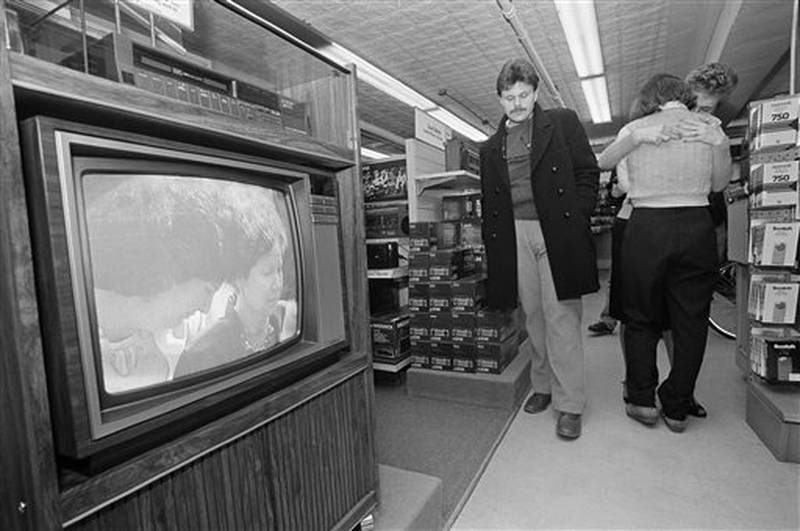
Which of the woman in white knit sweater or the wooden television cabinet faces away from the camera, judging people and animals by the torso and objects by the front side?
the woman in white knit sweater

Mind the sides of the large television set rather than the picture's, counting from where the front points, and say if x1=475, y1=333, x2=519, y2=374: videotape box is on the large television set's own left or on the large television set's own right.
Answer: on the large television set's own left

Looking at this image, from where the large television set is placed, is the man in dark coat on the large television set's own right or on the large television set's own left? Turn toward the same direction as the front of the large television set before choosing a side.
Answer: on the large television set's own left

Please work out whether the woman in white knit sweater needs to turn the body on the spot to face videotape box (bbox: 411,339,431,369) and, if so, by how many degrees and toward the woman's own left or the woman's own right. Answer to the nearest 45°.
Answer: approximately 90° to the woman's own left

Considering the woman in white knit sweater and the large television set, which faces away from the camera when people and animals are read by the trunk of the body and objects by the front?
the woman in white knit sweater

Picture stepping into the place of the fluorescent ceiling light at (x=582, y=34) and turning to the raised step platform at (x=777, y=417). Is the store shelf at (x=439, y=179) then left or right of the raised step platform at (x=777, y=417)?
right

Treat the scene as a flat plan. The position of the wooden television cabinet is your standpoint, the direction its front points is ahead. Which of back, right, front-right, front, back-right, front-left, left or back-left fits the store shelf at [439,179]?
left

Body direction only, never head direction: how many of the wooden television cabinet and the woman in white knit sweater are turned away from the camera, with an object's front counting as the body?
1

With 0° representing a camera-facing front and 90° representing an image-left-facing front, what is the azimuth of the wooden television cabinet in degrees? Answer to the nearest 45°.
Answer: approximately 315°

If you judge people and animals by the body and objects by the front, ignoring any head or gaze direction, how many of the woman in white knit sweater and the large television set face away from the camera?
1

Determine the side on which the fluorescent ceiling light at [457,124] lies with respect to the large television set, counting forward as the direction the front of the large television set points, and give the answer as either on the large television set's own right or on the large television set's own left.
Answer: on the large television set's own left

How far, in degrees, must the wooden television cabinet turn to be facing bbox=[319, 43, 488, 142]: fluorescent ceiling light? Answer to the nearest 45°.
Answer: approximately 90° to its left

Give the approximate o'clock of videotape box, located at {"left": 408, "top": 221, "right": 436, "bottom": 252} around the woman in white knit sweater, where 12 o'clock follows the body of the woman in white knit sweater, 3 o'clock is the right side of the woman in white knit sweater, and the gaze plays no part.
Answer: The videotape box is roughly at 9 o'clock from the woman in white knit sweater.

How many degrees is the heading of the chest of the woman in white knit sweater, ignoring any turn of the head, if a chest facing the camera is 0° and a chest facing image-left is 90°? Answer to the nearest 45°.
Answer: approximately 180°

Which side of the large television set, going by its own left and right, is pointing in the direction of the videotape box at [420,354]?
left
